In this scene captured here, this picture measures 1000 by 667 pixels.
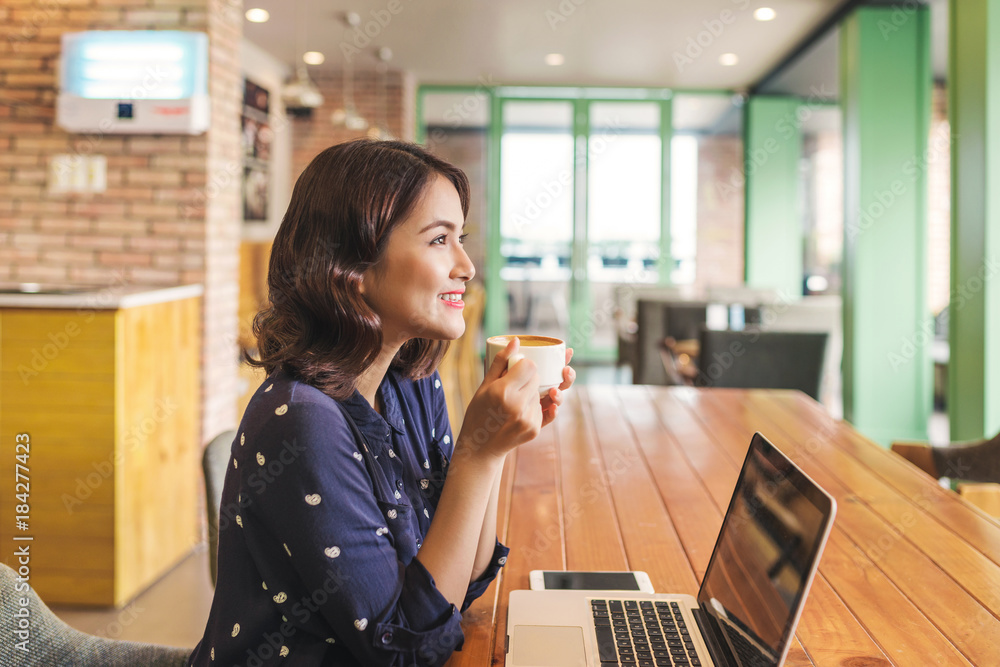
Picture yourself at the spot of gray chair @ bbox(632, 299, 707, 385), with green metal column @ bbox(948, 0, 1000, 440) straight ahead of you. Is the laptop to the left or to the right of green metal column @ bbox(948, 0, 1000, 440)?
right

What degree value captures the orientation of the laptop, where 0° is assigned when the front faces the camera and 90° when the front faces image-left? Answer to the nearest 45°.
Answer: approximately 90°

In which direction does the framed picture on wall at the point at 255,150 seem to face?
to the viewer's right

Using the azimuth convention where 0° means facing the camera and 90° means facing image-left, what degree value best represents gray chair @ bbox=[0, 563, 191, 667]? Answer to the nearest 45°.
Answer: approximately 270°

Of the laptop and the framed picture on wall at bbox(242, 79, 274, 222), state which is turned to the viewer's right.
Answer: the framed picture on wall
